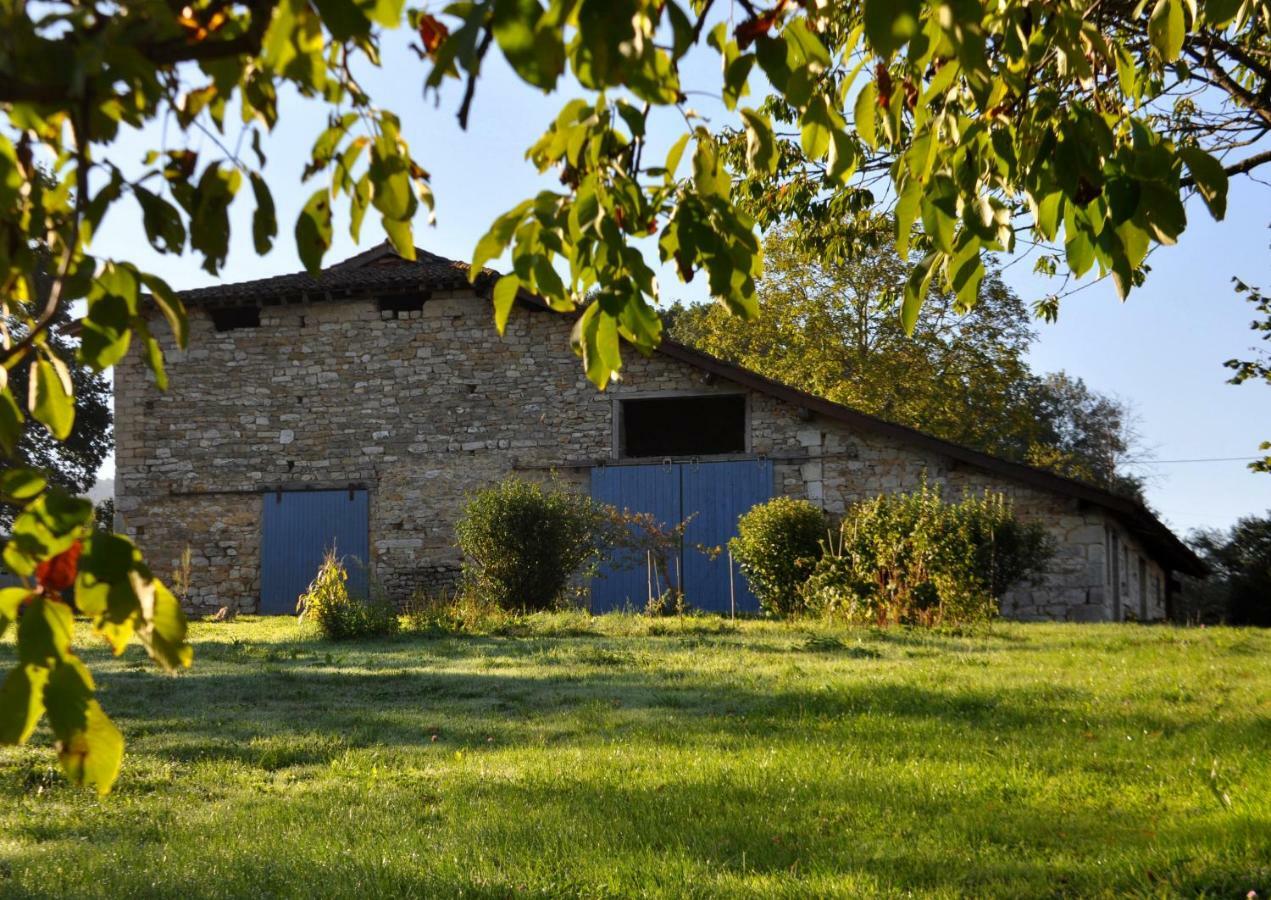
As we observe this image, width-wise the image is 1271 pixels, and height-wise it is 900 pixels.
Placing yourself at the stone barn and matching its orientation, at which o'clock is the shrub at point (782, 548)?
The shrub is roughly at 10 o'clock from the stone barn.

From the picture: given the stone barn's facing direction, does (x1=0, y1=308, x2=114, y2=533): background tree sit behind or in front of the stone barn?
behind

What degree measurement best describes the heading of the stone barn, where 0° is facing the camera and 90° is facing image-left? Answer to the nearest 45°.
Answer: approximately 0°

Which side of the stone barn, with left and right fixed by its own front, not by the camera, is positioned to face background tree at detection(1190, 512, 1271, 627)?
left

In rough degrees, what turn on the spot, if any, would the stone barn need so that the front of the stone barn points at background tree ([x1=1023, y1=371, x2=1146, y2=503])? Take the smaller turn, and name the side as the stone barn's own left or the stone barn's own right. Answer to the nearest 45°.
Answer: approximately 135° to the stone barn's own left

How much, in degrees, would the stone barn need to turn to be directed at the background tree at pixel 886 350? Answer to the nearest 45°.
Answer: approximately 135° to its left

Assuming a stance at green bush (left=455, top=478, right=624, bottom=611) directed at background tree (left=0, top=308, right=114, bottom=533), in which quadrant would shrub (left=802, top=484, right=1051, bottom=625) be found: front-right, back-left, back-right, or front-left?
back-right

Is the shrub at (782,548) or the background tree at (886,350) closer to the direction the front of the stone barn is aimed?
the shrub

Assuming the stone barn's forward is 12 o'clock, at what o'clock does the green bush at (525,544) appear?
The green bush is roughly at 11 o'clock from the stone barn.
